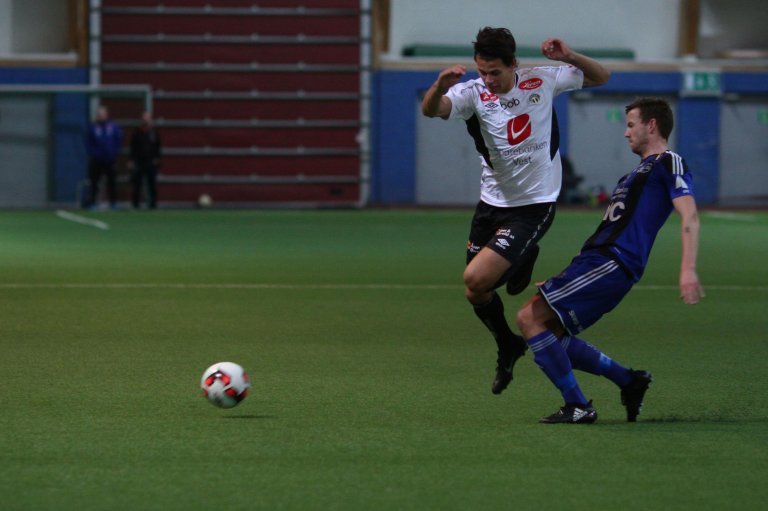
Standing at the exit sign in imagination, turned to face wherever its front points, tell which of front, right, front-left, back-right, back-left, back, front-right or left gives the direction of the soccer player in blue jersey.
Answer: front

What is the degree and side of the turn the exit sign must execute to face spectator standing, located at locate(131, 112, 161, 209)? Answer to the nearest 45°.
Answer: approximately 45° to its right

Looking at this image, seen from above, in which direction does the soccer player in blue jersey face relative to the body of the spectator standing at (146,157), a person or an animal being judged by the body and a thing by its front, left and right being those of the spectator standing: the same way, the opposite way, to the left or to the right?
to the right

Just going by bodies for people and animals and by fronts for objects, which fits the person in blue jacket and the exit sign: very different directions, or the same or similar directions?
same or similar directions

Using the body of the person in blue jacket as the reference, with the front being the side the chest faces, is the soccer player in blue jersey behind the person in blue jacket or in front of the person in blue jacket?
in front

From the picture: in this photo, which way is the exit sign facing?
toward the camera

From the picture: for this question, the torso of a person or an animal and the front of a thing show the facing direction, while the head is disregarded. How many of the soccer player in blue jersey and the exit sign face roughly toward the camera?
1

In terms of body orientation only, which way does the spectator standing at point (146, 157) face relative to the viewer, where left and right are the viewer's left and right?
facing the viewer

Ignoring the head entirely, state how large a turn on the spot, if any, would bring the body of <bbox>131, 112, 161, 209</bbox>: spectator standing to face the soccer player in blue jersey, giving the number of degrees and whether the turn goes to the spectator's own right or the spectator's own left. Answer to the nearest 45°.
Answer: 0° — they already face them

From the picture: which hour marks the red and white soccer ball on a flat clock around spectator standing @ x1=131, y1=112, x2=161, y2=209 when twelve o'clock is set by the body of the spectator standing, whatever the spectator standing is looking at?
The red and white soccer ball is roughly at 12 o'clock from the spectator standing.

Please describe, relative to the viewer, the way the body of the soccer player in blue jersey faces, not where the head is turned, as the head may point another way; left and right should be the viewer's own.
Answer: facing to the left of the viewer

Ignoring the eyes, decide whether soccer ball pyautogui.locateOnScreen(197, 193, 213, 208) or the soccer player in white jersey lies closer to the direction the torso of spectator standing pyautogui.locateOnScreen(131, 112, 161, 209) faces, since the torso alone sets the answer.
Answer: the soccer player in white jersey

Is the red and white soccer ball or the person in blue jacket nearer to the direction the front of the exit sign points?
the red and white soccer ball

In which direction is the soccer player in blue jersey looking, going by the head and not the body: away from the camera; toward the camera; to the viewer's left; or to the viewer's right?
to the viewer's left

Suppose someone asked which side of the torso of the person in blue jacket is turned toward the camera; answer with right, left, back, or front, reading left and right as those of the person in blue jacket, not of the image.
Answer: front

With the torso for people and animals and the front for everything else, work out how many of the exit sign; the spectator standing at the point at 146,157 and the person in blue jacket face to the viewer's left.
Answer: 0

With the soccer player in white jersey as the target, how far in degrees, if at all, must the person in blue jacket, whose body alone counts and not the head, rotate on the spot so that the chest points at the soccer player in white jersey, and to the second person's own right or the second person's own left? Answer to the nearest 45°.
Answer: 0° — they already face them

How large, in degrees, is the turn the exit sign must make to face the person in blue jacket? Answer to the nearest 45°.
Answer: approximately 45° to its right

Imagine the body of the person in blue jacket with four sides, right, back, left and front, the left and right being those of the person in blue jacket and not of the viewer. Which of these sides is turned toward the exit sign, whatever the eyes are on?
left
